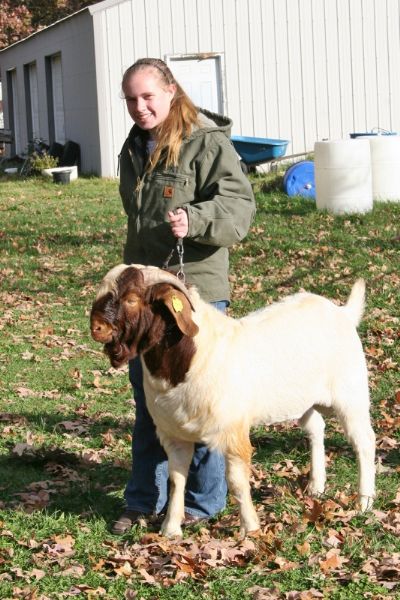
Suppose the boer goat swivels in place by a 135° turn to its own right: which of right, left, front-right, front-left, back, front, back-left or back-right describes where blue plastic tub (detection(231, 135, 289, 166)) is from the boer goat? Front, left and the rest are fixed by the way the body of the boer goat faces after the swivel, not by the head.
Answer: front

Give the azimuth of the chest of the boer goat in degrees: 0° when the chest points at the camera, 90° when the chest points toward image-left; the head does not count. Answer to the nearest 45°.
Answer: approximately 45°

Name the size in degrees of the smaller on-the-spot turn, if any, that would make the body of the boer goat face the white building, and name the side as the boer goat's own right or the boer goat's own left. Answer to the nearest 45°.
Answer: approximately 135° to the boer goat's own right

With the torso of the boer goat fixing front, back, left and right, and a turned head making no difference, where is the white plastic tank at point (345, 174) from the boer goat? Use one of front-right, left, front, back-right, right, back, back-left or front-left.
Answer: back-right

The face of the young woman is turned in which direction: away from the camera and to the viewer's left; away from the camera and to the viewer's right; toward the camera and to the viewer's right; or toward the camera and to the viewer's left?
toward the camera and to the viewer's left
